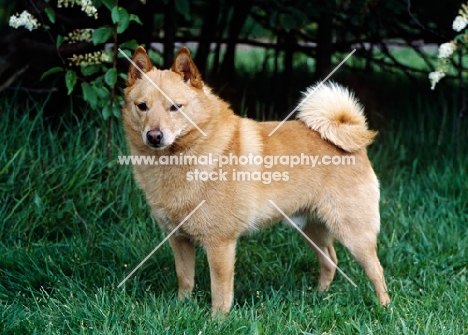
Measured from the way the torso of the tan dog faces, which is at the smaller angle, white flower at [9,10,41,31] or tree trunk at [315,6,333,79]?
the white flower

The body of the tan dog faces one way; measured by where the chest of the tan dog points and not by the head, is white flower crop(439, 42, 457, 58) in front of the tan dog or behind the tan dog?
behind

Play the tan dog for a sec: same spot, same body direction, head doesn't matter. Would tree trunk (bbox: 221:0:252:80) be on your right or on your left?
on your right

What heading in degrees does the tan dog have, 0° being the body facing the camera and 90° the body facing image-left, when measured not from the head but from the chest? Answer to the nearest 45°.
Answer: approximately 45°

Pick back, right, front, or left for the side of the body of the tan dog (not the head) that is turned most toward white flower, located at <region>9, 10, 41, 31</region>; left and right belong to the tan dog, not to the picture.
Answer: right

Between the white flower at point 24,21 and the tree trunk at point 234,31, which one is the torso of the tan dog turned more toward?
the white flower

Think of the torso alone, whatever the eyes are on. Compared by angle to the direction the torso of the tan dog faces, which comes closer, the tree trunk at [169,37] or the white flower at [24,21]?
the white flower

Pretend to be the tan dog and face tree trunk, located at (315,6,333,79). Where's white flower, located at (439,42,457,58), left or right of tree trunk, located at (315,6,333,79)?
right

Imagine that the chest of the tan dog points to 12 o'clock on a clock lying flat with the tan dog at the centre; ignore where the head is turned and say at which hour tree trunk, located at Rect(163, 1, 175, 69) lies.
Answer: The tree trunk is roughly at 4 o'clock from the tan dog.

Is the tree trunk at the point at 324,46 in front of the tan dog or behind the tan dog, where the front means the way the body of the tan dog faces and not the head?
behind
